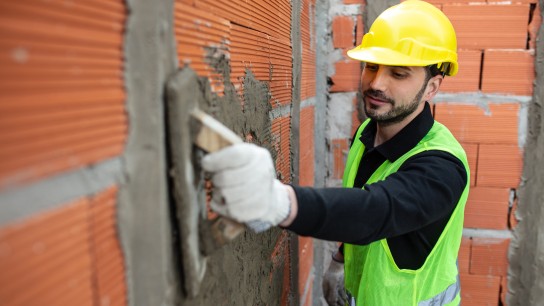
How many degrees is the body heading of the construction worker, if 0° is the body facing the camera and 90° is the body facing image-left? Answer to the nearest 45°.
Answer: approximately 45°

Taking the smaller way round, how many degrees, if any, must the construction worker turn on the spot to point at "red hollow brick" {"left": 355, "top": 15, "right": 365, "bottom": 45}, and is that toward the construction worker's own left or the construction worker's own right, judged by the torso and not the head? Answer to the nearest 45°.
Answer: approximately 135° to the construction worker's own right

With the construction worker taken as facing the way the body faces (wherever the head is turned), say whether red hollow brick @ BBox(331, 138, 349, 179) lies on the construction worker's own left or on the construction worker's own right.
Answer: on the construction worker's own right

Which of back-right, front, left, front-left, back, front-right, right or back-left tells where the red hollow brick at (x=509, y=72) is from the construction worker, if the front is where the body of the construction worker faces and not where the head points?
back

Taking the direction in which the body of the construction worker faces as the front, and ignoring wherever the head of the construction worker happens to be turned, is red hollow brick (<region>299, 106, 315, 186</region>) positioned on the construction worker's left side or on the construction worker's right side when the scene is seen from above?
on the construction worker's right side

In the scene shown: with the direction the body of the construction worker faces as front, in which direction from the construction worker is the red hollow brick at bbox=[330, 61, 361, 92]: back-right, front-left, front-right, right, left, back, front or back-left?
back-right
